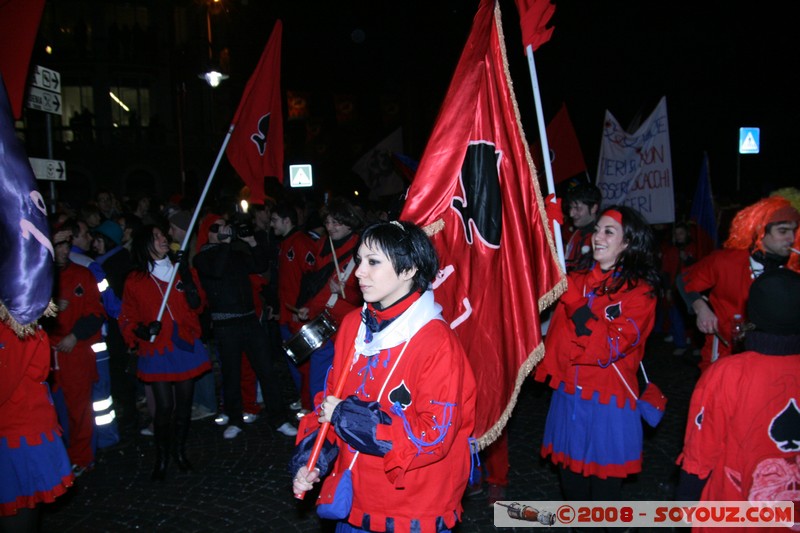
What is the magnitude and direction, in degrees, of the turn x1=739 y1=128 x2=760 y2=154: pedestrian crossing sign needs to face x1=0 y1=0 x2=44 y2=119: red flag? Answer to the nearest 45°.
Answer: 0° — it already faces it

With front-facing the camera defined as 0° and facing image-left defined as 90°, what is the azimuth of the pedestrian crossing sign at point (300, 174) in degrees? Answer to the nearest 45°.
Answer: approximately 0°

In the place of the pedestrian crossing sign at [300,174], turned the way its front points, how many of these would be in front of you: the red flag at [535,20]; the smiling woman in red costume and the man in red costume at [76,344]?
3

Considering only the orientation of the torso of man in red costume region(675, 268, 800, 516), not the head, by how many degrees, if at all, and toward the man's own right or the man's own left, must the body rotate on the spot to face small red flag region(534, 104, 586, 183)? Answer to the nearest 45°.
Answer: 0° — they already face it

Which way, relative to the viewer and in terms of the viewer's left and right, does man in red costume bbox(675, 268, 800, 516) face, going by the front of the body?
facing away from the viewer

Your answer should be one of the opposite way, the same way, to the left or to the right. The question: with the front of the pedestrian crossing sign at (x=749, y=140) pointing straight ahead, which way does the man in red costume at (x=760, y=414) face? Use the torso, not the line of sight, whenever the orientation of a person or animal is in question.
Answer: the opposite way

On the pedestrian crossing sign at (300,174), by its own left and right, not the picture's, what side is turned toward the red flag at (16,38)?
front

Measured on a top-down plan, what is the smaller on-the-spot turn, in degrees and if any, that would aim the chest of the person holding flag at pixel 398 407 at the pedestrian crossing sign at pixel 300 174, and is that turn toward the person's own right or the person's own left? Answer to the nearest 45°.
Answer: approximately 135° to the person's own right

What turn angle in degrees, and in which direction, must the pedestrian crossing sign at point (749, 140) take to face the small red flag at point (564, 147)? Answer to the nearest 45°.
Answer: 0° — it already faces it

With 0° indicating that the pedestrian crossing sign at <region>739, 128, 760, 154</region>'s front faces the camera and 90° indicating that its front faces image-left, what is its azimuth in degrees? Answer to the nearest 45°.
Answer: approximately 0°

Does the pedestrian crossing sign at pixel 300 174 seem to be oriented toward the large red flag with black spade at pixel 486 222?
yes

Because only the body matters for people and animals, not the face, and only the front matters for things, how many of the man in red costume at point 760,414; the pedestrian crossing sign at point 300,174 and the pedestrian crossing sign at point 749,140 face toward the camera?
2

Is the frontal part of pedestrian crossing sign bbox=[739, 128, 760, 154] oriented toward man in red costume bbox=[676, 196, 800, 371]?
yes
